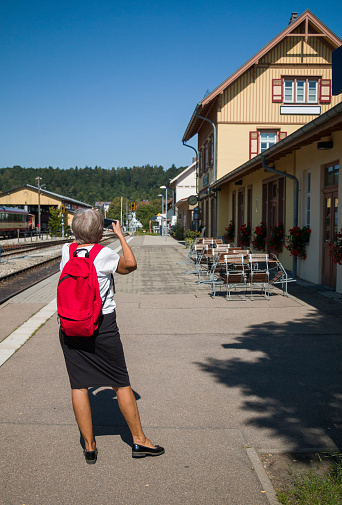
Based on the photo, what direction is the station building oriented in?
to the viewer's left

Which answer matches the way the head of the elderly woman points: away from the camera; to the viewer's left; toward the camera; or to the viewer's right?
away from the camera
